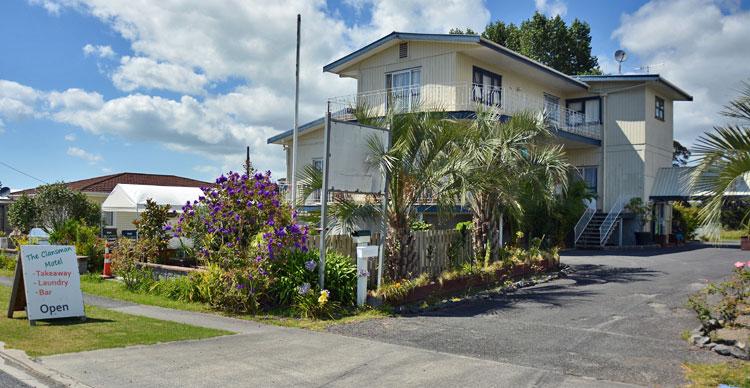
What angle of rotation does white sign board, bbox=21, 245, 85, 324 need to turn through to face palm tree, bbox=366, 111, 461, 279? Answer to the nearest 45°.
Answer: approximately 90° to its left

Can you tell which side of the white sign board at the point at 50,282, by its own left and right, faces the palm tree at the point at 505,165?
left

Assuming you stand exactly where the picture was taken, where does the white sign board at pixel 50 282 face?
facing the viewer

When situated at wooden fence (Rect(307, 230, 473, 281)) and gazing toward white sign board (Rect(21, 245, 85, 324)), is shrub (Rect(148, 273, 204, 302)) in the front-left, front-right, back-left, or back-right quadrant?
front-right

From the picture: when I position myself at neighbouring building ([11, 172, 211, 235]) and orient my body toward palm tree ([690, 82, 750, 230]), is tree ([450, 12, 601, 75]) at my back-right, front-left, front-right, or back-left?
front-left

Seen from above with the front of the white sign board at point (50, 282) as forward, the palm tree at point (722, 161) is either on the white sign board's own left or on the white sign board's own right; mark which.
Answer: on the white sign board's own left

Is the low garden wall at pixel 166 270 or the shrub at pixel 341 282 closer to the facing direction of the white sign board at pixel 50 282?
the shrub

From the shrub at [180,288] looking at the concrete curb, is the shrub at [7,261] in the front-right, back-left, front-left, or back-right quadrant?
back-right

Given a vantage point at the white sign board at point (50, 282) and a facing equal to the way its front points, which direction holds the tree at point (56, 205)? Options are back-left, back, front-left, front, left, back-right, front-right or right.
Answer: back
